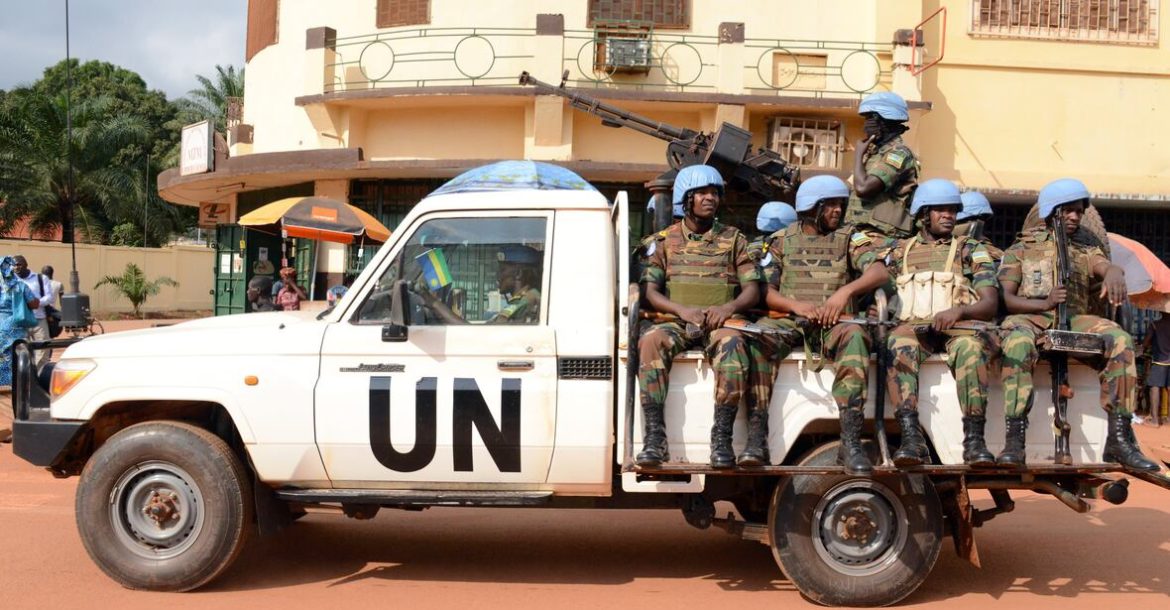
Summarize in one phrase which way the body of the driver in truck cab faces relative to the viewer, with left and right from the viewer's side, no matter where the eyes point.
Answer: facing to the left of the viewer

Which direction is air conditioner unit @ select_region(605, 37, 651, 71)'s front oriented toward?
toward the camera

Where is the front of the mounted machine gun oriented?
to the viewer's left

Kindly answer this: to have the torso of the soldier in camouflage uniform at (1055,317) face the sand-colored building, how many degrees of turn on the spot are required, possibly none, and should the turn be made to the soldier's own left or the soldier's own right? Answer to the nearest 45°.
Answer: approximately 135° to the soldier's own right

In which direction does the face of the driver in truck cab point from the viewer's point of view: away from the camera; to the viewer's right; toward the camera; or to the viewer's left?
to the viewer's left

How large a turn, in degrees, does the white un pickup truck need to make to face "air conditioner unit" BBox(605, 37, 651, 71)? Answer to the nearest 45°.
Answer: approximately 90° to its right

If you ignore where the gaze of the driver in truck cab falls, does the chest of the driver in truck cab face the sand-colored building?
no

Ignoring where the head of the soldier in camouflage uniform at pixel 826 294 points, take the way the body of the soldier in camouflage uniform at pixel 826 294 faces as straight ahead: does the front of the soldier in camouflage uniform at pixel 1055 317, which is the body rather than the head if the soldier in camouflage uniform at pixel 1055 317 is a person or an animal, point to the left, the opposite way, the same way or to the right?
the same way

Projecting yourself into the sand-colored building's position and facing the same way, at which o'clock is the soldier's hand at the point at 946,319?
The soldier's hand is roughly at 12 o'clock from the sand-colored building.

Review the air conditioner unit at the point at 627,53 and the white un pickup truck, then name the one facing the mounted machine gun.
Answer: the air conditioner unit

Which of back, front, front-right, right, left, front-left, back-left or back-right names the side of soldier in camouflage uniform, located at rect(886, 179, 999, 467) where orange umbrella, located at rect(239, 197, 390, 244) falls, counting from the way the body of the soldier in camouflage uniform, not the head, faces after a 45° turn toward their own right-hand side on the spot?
right

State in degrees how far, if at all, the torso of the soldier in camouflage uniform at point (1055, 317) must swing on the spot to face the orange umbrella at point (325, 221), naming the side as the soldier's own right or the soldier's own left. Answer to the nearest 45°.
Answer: approximately 135° to the soldier's own right

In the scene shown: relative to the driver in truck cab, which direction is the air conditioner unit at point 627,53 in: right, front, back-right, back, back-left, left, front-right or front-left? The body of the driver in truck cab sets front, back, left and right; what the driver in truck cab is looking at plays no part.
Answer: right

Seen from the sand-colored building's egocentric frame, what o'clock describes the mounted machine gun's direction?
The mounted machine gun is roughly at 12 o'clock from the sand-colored building.

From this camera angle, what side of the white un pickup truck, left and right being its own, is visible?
left

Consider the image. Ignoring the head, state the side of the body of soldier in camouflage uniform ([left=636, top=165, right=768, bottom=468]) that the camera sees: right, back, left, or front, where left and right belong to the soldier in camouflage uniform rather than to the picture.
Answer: front
